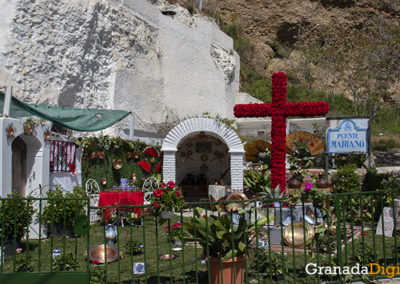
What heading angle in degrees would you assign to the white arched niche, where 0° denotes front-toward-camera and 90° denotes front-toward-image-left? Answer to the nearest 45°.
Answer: approximately 0°

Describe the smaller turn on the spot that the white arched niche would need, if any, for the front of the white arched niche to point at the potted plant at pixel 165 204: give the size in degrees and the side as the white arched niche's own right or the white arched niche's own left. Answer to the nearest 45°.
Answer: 0° — it already faces it

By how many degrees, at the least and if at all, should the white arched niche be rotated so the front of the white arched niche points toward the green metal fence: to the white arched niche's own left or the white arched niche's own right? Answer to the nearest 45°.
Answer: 0° — it already faces it

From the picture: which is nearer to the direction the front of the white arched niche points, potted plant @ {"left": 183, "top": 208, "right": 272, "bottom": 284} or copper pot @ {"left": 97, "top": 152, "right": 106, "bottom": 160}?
the potted plant

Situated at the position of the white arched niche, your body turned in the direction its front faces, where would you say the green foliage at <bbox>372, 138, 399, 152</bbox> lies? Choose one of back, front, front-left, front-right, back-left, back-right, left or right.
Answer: back-left

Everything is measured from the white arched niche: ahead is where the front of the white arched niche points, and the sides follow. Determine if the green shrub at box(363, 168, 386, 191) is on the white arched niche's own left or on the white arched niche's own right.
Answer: on the white arched niche's own left

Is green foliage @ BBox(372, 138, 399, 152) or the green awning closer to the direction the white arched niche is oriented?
the green awning

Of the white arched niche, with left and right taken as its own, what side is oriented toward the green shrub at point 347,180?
left

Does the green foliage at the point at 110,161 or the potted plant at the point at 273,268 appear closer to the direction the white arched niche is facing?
the potted plant
